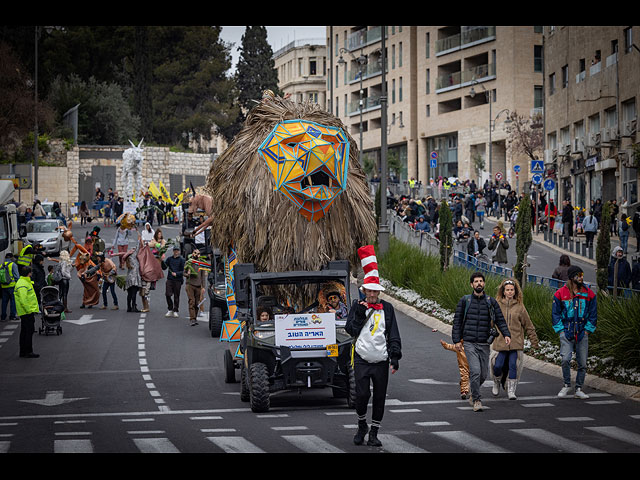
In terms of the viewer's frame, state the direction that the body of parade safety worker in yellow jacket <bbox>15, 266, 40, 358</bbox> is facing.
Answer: to the viewer's right

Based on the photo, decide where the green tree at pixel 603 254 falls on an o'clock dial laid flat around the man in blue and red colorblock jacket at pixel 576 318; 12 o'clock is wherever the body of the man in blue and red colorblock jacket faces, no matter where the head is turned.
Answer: The green tree is roughly at 6 o'clock from the man in blue and red colorblock jacket.

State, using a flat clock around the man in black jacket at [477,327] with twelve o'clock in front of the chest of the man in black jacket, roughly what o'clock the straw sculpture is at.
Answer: The straw sculpture is roughly at 4 o'clock from the man in black jacket.

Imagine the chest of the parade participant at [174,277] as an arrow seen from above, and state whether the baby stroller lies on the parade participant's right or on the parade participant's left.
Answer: on the parade participant's right
